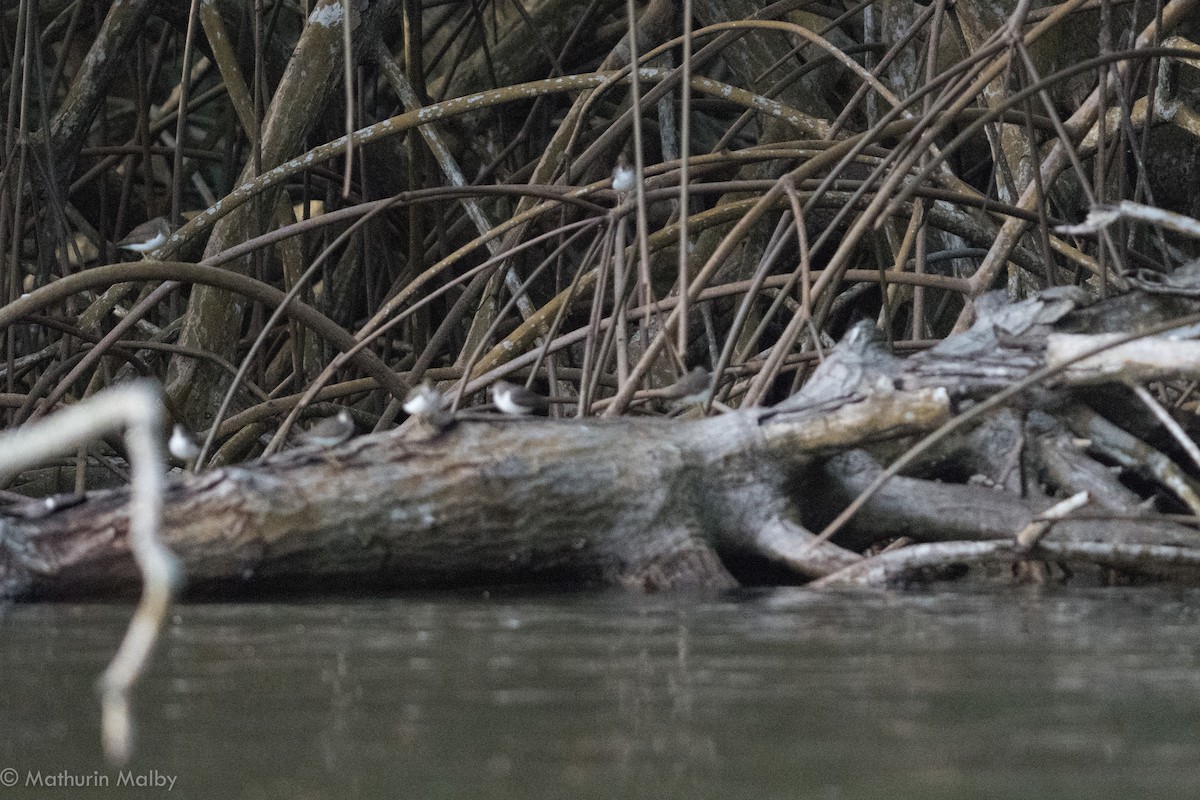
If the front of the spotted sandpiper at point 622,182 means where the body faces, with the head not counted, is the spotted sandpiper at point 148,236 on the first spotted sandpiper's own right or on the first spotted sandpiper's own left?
on the first spotted sandpiper's own right

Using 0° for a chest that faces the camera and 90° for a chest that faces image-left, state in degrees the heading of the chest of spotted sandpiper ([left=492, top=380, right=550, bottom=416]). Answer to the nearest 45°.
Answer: approximately 90°

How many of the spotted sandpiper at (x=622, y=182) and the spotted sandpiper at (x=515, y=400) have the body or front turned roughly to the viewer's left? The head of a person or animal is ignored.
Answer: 1

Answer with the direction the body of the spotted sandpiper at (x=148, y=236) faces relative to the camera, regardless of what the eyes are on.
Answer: to the viewer's right

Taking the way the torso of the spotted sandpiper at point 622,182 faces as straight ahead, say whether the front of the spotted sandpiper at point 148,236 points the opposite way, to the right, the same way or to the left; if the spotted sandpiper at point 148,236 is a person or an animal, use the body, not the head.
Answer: to the left
